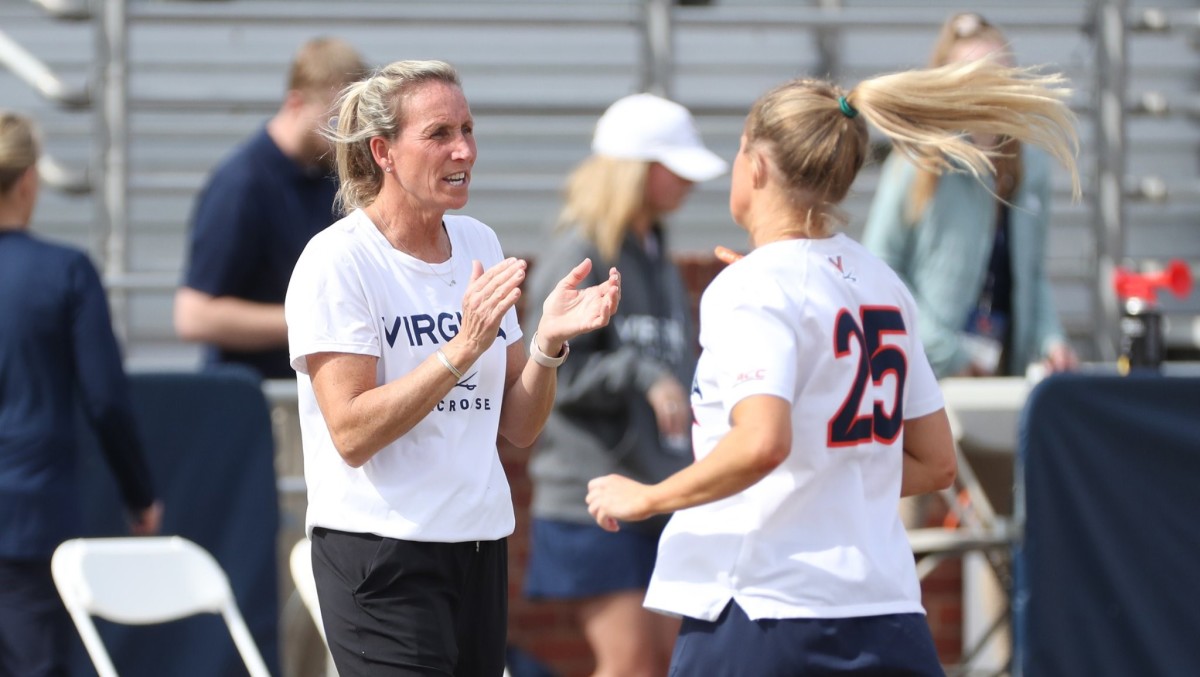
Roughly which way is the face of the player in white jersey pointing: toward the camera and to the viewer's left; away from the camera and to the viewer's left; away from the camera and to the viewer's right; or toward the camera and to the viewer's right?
away from the camera and to the viewer's left

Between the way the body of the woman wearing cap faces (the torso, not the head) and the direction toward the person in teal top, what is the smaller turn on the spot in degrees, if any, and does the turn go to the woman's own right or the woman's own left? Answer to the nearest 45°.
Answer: approximately 90° to the woman's own left

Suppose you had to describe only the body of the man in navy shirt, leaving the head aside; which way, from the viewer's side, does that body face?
to the viewer's right

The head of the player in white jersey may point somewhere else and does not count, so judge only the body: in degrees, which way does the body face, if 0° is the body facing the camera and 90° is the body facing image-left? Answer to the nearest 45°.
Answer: approximately 135°

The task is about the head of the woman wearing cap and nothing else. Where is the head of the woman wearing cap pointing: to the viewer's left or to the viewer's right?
to the viewer's right

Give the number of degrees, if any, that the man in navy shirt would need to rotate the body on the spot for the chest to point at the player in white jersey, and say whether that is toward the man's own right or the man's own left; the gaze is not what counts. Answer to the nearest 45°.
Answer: approximately 45° to the man's own right

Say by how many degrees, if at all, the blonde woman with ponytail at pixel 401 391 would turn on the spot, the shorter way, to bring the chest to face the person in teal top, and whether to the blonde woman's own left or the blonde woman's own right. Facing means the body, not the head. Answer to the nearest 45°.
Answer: approximately 90° to the blonde woman's own left

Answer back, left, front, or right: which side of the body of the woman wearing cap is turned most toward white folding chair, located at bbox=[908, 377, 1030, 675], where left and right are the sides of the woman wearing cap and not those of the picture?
left

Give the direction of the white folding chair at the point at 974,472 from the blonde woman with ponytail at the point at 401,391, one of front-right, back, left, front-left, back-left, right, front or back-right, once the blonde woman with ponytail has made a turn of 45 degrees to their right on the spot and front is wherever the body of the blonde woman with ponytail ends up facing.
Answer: back-left

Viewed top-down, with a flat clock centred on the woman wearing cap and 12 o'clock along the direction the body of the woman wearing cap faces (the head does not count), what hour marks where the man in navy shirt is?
The man in navy shirt is roughly at 5 o'clock from the woman wearing cap.

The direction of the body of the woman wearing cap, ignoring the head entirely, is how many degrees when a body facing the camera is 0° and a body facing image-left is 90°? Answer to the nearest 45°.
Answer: approximately 315°

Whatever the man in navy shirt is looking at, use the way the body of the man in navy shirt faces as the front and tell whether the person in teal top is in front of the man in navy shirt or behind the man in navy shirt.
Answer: in front

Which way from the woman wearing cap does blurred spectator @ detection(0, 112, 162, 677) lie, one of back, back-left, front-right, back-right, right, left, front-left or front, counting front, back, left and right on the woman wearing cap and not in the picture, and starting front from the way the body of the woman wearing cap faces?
back-right
